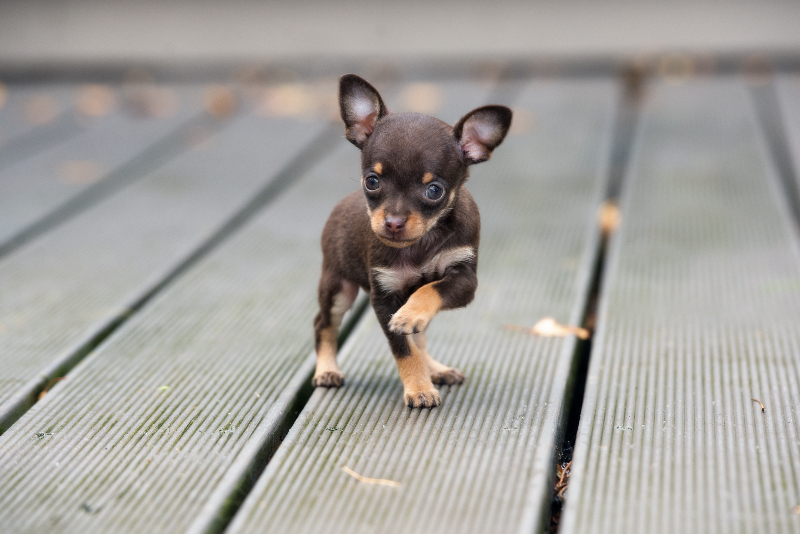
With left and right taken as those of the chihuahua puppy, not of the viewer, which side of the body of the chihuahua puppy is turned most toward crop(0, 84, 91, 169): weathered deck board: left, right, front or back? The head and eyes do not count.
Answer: back

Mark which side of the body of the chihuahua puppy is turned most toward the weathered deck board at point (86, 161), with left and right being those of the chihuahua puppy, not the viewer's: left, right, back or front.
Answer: back

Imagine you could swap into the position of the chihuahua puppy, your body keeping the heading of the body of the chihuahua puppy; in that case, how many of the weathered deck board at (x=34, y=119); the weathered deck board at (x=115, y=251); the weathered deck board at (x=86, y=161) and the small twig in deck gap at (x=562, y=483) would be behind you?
3

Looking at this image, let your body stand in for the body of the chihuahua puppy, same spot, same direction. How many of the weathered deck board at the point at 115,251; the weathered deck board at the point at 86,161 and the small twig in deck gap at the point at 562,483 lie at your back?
2

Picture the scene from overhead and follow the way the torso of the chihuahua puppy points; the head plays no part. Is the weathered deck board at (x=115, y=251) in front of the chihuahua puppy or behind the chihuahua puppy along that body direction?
behind

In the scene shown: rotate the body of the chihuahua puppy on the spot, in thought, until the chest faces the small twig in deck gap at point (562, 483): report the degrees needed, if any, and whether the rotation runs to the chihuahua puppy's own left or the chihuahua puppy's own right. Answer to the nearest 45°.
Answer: approximately 45° to the chihuahua puppy's own left

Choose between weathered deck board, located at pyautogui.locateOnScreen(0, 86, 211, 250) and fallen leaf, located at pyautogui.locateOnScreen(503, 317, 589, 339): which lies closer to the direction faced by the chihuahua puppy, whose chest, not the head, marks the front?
the fallen leaf

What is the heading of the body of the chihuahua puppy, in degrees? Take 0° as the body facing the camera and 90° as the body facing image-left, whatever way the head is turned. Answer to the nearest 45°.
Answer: approximately 315°

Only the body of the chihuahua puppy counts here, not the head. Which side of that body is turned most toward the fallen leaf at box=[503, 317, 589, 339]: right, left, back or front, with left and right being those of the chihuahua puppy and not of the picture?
left

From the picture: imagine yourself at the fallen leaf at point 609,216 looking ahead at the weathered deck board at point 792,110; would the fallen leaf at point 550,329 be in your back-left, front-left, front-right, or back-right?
back-right

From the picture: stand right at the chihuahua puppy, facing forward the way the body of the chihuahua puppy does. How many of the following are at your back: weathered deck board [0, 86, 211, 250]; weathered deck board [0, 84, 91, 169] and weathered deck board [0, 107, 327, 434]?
3
